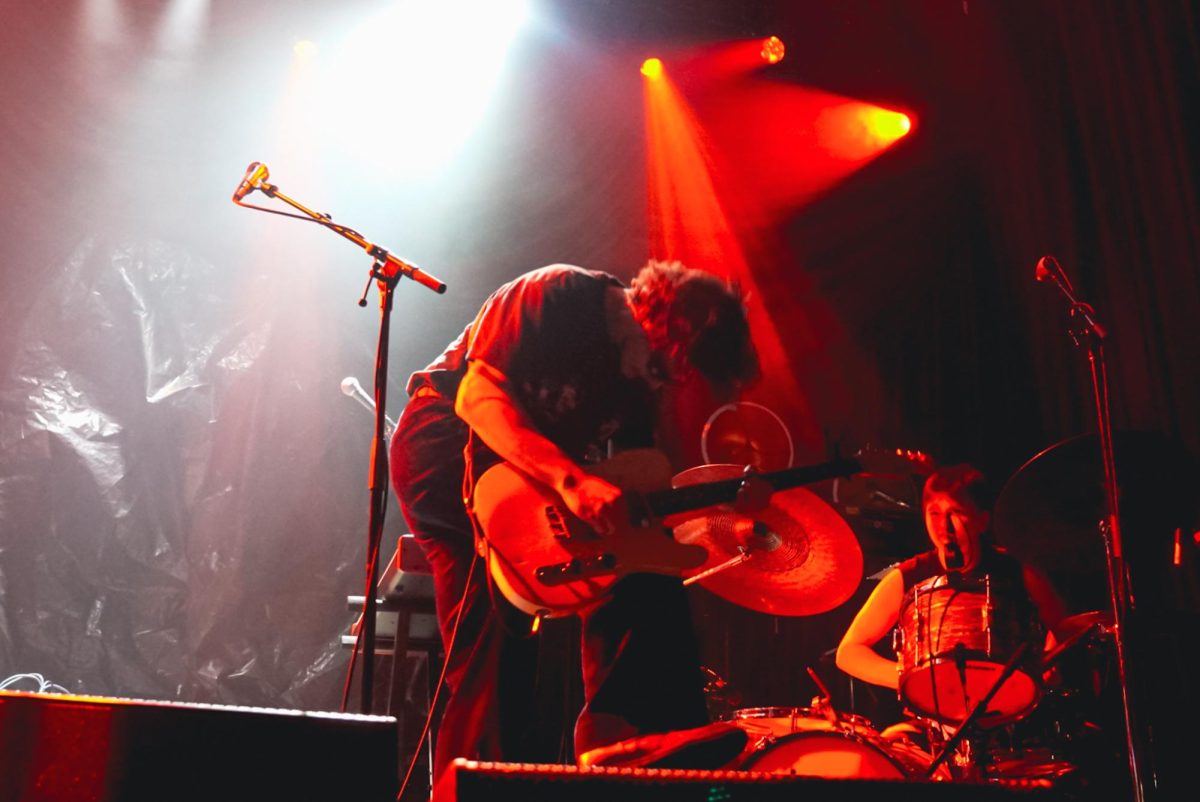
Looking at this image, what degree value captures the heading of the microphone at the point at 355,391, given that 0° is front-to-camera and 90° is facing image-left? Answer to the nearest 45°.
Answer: approximately 90°

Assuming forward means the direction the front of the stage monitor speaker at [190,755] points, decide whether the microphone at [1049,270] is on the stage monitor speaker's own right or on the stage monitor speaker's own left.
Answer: on the stage monitor speaker's own right

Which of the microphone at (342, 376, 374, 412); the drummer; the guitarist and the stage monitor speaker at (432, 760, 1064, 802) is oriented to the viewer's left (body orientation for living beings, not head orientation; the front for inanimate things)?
the microphone

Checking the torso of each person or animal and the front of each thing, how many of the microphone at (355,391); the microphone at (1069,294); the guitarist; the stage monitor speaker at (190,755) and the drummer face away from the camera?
1

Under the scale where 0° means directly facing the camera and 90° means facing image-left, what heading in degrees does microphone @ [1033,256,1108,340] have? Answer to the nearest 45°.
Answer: approximately 90°

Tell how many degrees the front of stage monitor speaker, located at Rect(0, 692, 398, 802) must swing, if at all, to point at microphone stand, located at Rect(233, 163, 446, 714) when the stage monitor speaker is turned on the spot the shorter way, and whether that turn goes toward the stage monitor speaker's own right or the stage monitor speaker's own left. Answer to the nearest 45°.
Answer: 0° — it already faces it

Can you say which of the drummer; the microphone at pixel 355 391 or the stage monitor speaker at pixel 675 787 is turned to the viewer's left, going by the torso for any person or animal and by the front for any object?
the microphone

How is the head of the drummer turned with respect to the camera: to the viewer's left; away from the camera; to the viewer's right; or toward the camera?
toward the camera

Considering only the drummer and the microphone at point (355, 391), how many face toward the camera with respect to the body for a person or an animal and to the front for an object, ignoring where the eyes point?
1

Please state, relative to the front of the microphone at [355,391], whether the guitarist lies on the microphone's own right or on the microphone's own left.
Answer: on the microphone's own left

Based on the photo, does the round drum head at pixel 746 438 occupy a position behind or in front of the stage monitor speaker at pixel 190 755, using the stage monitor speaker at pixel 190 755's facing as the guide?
in front

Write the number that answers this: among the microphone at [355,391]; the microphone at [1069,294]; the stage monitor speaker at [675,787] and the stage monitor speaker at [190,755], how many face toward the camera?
0

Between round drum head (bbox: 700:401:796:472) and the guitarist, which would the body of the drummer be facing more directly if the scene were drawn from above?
the guitarist

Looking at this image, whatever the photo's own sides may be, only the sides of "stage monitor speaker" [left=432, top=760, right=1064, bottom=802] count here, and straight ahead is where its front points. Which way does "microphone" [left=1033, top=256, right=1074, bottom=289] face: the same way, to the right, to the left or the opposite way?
to the left

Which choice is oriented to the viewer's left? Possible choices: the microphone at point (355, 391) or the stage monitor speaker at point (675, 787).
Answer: the microphone

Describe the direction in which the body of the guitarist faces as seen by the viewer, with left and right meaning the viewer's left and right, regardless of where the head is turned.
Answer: facing the viewer and to the right of the viewer
